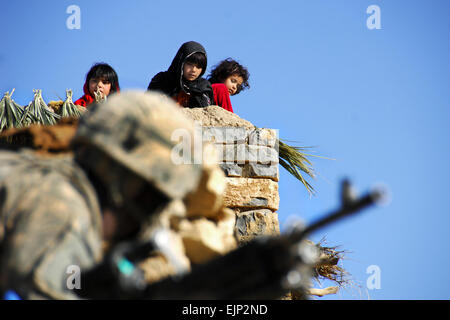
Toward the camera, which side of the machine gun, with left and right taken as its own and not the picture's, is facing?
right

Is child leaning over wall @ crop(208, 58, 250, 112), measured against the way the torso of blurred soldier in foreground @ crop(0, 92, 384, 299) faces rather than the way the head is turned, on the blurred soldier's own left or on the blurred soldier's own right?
on the blurred soldier's own left

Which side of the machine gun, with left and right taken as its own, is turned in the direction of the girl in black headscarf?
left

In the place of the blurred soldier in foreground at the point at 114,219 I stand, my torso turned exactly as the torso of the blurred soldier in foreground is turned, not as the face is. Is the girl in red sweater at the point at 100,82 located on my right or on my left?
on my left

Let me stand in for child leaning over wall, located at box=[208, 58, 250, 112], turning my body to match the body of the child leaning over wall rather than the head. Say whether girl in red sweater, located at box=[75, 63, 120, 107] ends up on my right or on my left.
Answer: on my right

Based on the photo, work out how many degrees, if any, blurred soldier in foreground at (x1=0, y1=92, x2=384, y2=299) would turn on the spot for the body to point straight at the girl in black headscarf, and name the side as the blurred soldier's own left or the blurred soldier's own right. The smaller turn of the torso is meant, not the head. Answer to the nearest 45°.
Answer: approximately 90° to the blurred soldier's own left

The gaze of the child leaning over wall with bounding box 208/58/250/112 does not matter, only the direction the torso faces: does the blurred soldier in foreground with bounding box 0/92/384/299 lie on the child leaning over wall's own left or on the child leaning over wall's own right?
on the child leaning over wall's own right

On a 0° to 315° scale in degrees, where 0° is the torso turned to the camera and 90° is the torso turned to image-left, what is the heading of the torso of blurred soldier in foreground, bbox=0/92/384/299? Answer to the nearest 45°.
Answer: approximately 270°

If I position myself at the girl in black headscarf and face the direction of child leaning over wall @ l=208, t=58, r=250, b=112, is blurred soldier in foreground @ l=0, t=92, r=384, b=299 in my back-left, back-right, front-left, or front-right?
back-right
